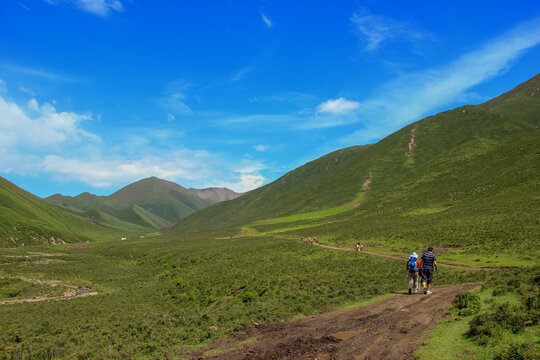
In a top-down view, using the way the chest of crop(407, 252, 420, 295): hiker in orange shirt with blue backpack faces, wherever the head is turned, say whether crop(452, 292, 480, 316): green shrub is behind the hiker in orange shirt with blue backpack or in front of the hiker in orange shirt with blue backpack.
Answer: behind

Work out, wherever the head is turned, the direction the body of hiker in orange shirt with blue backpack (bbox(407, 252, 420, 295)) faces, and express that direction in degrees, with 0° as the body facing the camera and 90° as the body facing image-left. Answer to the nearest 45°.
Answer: approximately 180°

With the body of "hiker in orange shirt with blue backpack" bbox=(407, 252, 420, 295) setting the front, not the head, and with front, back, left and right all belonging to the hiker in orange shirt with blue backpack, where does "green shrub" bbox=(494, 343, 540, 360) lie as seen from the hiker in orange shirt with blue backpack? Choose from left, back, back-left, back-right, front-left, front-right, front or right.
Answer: back
